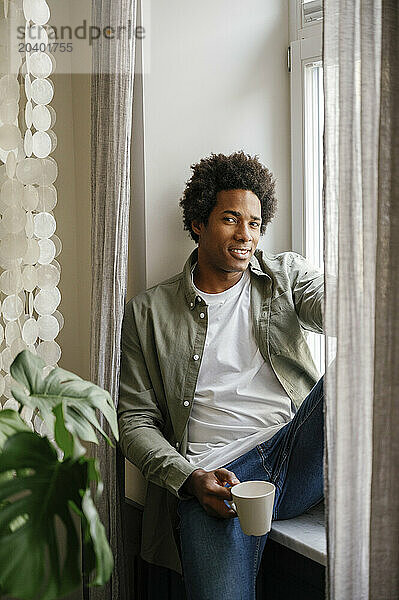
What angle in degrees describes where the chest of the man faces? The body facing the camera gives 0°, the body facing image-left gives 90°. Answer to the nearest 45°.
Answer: approximately 315°
